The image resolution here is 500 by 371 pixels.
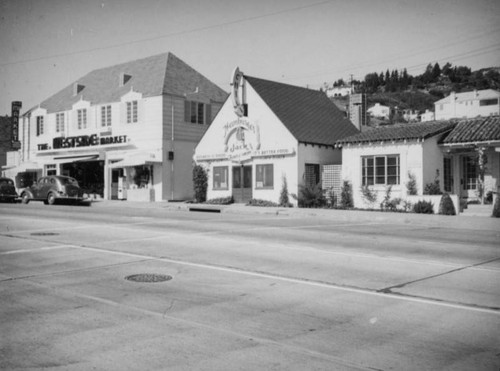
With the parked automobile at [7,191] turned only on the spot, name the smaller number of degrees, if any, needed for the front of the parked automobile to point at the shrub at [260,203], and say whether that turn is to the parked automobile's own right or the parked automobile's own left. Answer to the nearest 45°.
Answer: approximately 180°

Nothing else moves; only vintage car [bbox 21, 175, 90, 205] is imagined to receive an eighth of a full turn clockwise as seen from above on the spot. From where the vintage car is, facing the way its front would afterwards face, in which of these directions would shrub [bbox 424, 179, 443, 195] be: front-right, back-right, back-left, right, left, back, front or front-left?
back-right

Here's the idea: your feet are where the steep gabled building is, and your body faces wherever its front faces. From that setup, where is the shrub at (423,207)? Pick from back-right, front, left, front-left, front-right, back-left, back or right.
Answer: left

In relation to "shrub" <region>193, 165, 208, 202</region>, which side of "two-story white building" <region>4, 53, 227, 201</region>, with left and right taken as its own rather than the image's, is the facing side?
left

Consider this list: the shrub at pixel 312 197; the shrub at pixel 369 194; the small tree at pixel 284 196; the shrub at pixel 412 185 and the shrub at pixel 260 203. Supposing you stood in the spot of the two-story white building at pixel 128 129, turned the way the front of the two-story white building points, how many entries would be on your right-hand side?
0

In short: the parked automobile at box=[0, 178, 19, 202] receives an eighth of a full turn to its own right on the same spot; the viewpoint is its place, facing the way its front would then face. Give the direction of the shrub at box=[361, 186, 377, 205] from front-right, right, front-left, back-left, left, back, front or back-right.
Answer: back-right

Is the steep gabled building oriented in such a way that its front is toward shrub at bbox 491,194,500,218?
no

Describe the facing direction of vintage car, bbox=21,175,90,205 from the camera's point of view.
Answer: facing away from the viewer and to the left of the viewer

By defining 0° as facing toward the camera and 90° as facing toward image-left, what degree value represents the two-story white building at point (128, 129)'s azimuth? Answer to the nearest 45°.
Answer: approximately 45°

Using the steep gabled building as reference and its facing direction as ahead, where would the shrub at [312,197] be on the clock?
The shrub is roughly at 9 o'clock from the steep gabled building.

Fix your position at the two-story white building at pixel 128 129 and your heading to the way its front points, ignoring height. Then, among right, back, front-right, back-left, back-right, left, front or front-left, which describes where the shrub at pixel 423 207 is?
left

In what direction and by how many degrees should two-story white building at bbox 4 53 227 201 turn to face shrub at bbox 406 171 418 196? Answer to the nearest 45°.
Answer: approximately 90° to its left

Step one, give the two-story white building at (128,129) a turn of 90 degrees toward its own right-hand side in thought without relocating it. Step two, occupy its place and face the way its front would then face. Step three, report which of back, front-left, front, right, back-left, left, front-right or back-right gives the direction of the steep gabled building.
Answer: back

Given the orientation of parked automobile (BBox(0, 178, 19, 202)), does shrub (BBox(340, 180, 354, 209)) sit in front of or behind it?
behind

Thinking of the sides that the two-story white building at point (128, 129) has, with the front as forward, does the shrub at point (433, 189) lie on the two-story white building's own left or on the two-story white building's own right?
on the two-story white building's own left

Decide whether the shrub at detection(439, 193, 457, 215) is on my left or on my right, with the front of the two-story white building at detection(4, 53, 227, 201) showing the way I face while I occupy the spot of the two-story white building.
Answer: on my left

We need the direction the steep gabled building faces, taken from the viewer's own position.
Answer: facing the viewer and to the left of the viewer

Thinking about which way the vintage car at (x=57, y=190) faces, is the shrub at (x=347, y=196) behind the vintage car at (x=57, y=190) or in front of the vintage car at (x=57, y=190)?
behind

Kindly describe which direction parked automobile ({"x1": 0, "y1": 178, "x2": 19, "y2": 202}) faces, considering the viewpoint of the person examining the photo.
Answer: facing away from the viewer and to the left of the viewer

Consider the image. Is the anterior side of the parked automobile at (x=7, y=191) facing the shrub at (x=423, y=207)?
no

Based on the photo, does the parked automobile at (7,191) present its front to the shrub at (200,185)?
no

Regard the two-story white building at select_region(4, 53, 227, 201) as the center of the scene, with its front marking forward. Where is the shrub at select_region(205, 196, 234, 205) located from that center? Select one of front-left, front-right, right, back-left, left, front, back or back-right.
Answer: left

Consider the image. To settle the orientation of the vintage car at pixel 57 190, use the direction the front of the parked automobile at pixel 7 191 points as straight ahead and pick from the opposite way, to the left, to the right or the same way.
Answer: the same way
